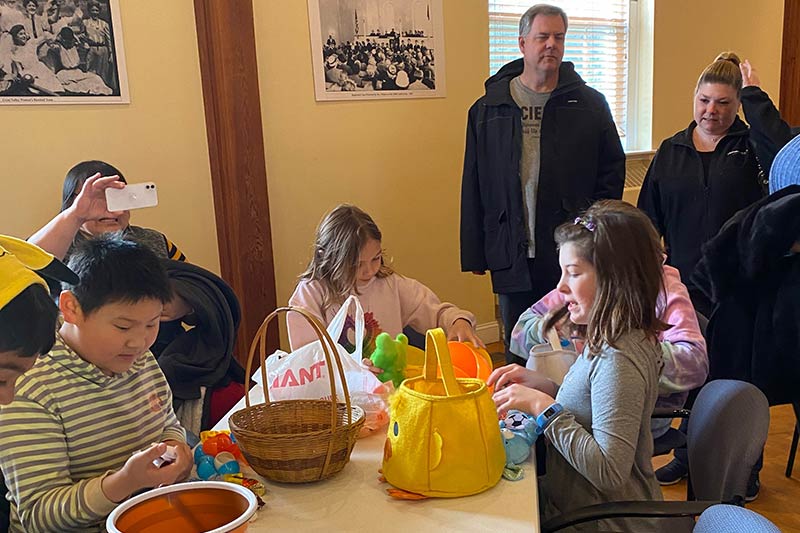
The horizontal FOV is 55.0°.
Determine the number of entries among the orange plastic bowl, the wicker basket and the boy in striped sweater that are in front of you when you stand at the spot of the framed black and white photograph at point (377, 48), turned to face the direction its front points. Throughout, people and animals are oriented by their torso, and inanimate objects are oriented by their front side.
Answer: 3

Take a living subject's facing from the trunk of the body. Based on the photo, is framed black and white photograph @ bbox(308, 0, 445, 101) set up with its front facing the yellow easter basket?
yes

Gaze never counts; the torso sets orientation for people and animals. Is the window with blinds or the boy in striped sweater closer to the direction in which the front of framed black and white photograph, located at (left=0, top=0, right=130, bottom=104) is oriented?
the boy in striped sweater

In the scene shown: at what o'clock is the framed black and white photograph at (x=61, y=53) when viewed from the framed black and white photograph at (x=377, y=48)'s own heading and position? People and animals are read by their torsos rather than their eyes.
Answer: the framed black and white photograph at (x=61, y=53) is roughly at 2 o'clock from the framed black and white photograph at (x=377, y=48).

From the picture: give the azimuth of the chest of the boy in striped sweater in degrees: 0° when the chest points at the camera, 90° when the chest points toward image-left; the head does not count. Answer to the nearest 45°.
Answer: approximately 315°

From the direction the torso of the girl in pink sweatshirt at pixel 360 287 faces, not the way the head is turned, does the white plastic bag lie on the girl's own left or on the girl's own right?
on the girl's own right

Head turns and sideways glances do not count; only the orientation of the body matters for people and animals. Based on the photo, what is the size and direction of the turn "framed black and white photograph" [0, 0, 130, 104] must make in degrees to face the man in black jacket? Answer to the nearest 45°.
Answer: approximately 45° to its left

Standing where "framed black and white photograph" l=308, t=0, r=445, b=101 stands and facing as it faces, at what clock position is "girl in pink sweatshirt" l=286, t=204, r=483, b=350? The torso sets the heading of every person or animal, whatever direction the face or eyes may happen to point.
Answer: The girl in pink sweatshirt is roughly at 12 o'clock from the framed black and white photograph.

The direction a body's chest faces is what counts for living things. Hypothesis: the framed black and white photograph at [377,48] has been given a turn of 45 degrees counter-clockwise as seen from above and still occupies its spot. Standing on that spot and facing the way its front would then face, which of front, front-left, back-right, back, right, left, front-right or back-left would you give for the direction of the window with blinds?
left

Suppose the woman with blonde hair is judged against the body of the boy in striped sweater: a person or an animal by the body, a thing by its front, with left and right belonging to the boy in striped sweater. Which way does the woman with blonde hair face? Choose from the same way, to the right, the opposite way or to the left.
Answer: to the right

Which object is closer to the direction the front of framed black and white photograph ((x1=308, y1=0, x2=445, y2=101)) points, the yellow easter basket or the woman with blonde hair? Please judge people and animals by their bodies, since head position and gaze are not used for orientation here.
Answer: the yellow easter basket

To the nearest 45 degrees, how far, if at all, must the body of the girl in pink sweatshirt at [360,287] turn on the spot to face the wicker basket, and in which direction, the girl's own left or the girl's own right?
approximately 45° to the girl's own right
